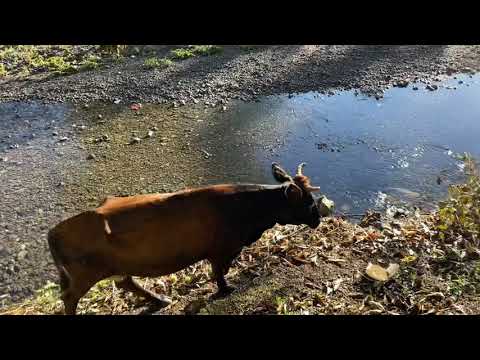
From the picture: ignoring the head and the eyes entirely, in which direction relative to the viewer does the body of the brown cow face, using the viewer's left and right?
facing to the right of the viewer

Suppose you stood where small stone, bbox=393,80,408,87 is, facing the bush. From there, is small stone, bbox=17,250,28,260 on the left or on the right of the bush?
right

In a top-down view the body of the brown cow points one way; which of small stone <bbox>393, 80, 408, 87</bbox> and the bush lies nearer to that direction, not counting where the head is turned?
the bush

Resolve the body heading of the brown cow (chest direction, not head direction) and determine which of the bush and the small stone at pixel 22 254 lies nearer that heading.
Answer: the bush

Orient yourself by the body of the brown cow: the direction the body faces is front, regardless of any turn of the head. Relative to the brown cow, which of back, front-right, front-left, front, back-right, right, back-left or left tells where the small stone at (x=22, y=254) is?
back-left

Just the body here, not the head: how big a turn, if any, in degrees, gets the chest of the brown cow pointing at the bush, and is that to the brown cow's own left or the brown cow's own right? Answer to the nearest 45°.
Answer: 0° — it already faces it

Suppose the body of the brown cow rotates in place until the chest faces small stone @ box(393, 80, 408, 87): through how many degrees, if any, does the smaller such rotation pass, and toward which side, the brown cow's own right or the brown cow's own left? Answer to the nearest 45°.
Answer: approximately 45° to the brown cow's own left
